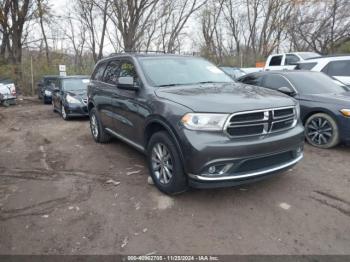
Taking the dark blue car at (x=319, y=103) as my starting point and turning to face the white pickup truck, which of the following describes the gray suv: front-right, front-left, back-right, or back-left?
back-left

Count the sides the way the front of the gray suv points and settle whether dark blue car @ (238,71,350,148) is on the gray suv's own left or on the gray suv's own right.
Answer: on the gray suv's own left

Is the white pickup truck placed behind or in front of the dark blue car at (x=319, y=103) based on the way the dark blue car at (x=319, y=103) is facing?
behind

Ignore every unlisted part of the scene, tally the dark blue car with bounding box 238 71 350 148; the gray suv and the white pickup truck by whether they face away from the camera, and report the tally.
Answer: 0

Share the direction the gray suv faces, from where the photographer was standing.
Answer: facing the viewer and to the right of the viewer

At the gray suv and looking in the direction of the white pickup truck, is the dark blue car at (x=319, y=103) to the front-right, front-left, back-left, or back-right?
front-right

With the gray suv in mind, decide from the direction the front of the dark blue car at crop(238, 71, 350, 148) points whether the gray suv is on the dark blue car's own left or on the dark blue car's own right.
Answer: on the dark blue car's own right
